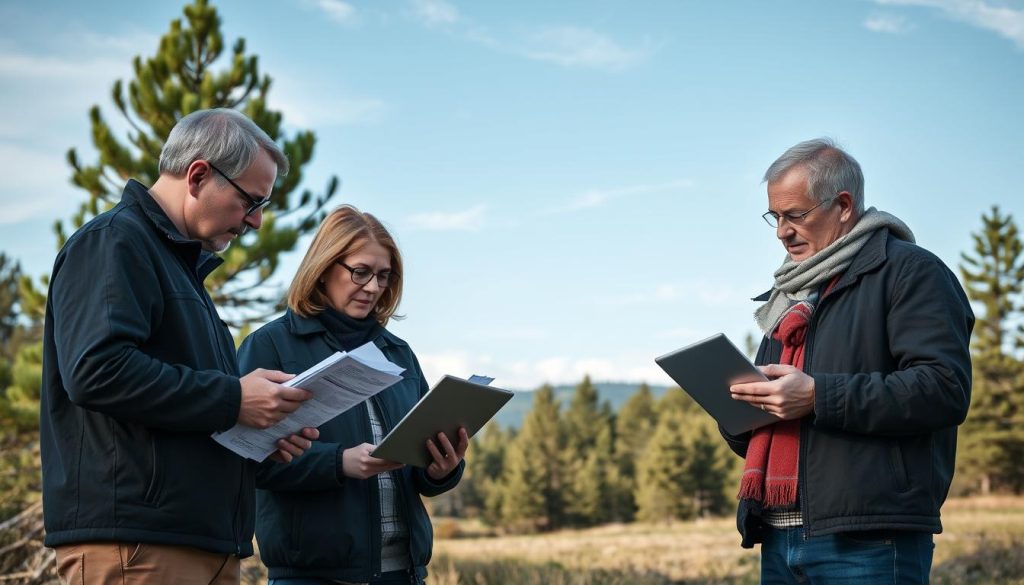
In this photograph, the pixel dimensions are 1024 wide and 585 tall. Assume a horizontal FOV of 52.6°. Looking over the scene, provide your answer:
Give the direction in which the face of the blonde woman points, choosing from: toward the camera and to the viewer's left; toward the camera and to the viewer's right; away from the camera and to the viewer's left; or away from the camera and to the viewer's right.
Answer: toward the camera and to the viewer's right

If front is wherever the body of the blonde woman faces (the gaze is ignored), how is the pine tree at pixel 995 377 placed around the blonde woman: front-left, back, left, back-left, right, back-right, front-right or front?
left

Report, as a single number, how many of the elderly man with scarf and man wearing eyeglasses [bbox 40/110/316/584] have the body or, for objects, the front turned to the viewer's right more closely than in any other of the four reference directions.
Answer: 1

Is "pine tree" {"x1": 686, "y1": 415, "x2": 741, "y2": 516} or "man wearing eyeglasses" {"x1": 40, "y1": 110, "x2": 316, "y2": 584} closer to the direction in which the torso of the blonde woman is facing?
the man wearing eyeglasses

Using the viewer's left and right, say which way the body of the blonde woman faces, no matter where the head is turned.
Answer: facing the viewer and to the right of the viewer

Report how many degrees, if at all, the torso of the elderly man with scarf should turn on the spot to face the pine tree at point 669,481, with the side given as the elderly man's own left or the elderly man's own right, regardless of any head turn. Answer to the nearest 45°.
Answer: approximately 135° to the elderly man's own right

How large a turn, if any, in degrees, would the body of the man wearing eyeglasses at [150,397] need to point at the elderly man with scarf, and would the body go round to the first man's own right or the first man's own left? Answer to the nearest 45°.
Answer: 0° — they already face them

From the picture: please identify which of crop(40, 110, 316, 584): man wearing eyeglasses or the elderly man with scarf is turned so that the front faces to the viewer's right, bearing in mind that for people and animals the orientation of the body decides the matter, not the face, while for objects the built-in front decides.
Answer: the man wearing eyeglasses

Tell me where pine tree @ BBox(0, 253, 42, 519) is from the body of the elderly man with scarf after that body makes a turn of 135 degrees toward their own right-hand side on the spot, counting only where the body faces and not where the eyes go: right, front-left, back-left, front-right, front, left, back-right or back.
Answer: front-left

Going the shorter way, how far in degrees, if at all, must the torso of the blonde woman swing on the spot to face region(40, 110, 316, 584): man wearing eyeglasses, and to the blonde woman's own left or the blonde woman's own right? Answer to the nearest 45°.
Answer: approximately 90° to the blonde woman's own right

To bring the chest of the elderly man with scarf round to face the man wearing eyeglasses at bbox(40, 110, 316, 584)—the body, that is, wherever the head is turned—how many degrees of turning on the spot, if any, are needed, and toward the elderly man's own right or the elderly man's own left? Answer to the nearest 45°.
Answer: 0° — they already face them

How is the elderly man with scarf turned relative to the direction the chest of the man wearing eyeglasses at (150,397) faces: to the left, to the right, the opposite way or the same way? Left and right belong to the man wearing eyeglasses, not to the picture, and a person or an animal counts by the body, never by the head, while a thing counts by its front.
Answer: the opposite way

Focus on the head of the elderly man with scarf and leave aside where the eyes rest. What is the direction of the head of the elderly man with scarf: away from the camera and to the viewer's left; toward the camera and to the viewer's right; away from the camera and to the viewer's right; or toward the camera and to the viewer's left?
toward the camera and to the viewer's left

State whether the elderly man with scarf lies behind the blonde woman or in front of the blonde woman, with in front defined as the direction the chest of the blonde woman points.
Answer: in front

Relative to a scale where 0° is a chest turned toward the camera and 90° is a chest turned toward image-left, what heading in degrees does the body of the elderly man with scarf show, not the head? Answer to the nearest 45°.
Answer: approximately 45°

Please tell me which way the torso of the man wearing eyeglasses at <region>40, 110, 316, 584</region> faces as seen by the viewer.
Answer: to the viewer's right

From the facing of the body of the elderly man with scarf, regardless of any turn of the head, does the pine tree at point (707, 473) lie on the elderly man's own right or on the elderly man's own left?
on the elderly man's own right
